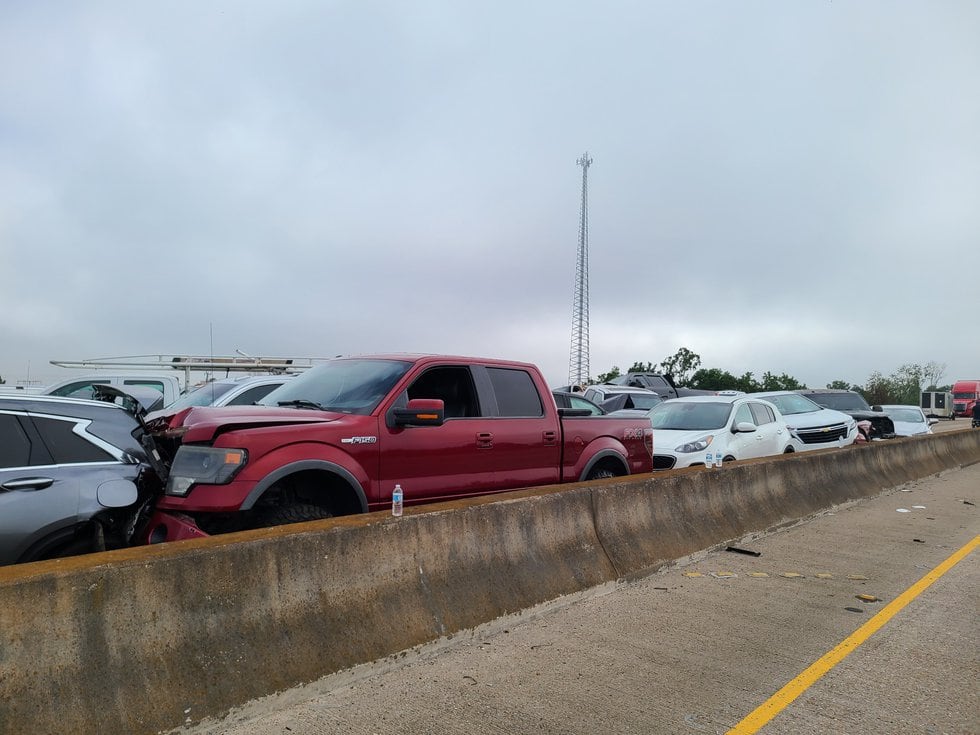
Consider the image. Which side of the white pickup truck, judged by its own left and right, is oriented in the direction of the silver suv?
left

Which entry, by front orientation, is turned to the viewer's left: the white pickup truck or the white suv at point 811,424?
the white pickup truck

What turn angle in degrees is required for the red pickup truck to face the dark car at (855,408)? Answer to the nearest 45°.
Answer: approximately 180°

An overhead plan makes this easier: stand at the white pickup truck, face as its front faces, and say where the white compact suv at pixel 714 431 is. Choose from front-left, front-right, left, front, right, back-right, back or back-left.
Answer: back-left

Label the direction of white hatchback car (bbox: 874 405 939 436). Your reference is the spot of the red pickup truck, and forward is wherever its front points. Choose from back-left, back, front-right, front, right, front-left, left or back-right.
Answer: back

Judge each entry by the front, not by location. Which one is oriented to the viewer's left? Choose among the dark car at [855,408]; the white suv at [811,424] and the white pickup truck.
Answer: the white pickup truck

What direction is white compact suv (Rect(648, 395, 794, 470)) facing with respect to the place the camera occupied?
facing the viewer and to the left of the viewer

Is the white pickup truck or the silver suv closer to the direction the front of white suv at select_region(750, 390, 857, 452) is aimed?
the silver suv

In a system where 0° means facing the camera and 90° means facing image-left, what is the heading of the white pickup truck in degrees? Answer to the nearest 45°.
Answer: approximately 90°
